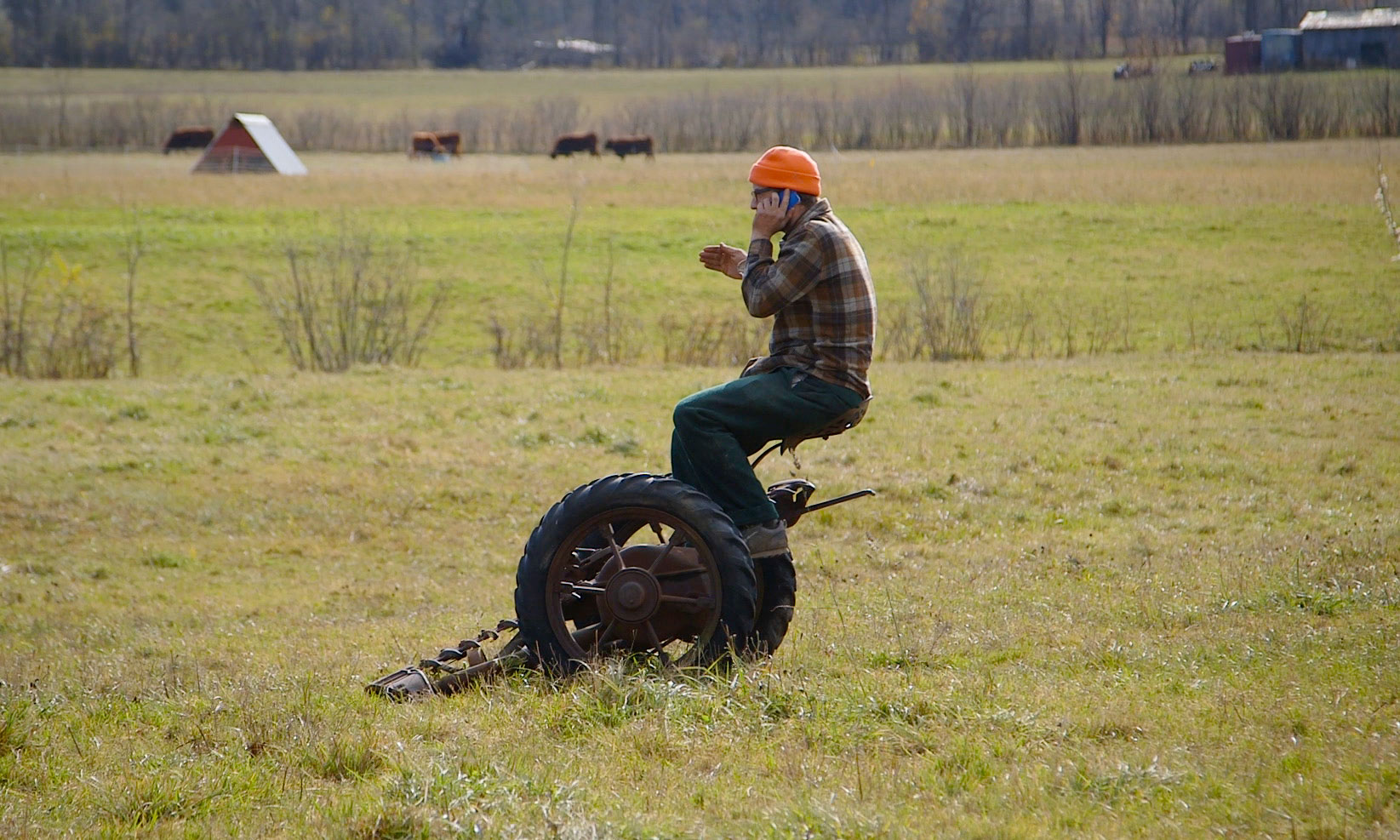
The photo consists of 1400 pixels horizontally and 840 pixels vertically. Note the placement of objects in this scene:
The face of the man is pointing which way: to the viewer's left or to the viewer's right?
to the viewer's left

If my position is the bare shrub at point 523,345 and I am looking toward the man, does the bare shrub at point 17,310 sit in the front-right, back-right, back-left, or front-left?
back-right

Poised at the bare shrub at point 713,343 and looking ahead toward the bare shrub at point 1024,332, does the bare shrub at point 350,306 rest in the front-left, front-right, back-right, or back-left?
back-left

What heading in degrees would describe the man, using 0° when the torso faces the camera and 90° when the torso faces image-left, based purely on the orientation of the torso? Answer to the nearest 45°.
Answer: approximately 90°
